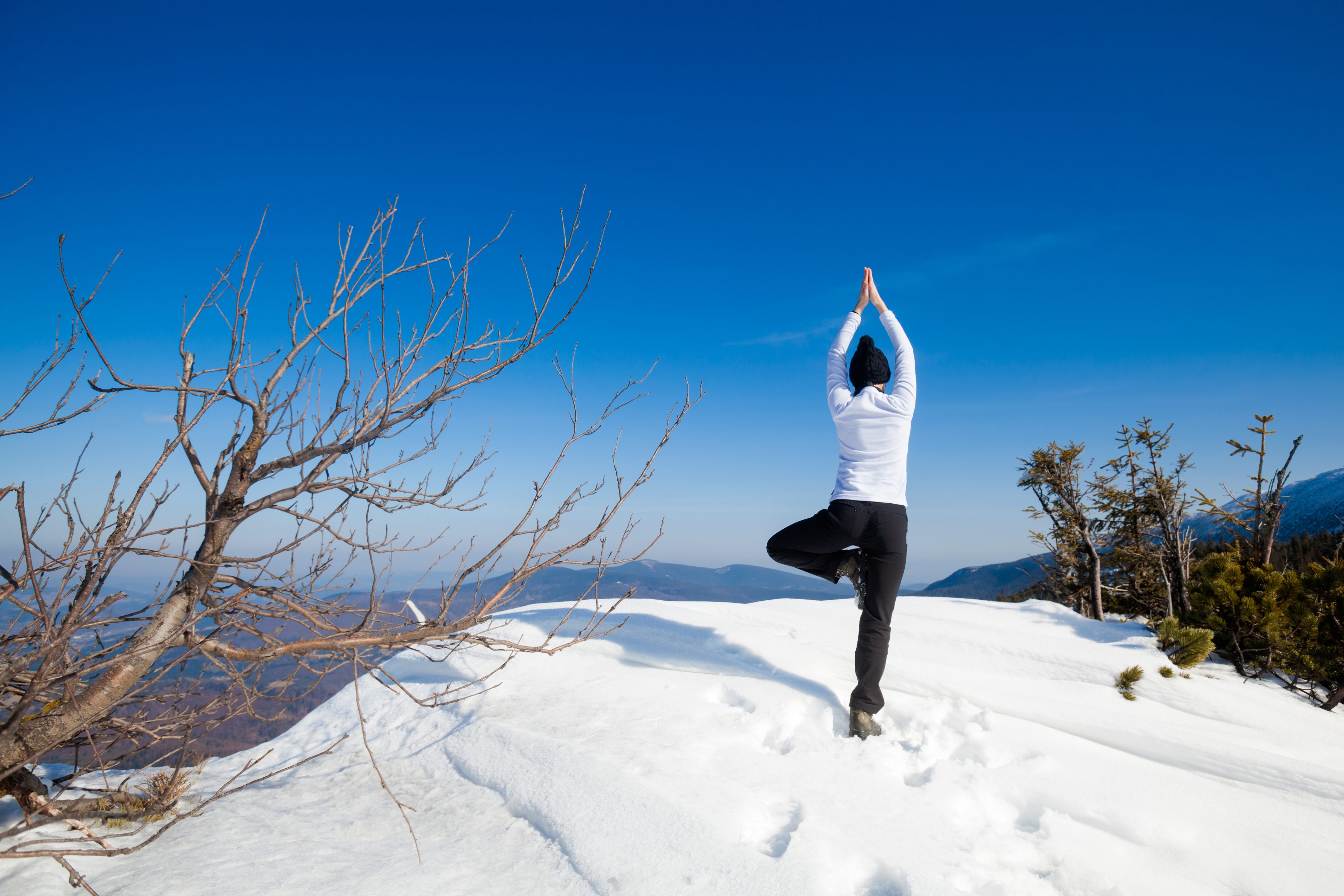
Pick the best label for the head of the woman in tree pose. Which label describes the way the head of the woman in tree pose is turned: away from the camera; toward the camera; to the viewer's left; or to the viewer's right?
away from the camera

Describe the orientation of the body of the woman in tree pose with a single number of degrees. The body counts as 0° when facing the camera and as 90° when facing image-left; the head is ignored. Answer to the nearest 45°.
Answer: approximately 180°

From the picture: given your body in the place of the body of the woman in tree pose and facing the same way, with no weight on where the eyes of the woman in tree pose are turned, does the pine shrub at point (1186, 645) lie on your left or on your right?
on your right

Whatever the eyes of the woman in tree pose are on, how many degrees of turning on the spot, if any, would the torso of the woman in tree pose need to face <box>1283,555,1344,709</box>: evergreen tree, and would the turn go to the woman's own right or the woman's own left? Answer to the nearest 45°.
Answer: approximately 45° to the woman's own right
